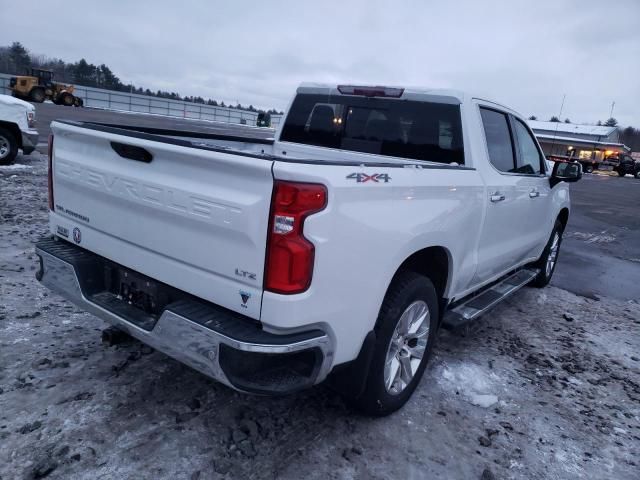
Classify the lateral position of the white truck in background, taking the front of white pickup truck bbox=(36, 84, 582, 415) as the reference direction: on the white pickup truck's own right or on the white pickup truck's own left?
on the white pickup truck's own left

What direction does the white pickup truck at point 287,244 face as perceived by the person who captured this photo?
facing away from the viewer and to the right of the viewer

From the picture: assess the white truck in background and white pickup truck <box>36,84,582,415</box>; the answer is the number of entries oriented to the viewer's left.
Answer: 0

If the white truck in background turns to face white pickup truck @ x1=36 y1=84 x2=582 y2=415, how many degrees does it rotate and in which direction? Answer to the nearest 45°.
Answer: approximately 45° to its right

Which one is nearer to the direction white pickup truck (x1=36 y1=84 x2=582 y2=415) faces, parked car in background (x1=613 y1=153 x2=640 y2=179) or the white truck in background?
the parked car in background

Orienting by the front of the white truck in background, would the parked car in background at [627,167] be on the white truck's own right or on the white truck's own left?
on the white truck's own left

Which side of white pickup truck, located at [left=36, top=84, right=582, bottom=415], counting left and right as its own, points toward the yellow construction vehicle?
left

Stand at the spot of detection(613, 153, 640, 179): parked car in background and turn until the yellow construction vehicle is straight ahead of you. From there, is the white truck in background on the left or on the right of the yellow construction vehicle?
left

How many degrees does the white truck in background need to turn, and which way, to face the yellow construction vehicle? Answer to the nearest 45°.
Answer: approximately 135° to its left

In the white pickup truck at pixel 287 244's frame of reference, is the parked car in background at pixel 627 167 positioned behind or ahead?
ahead
